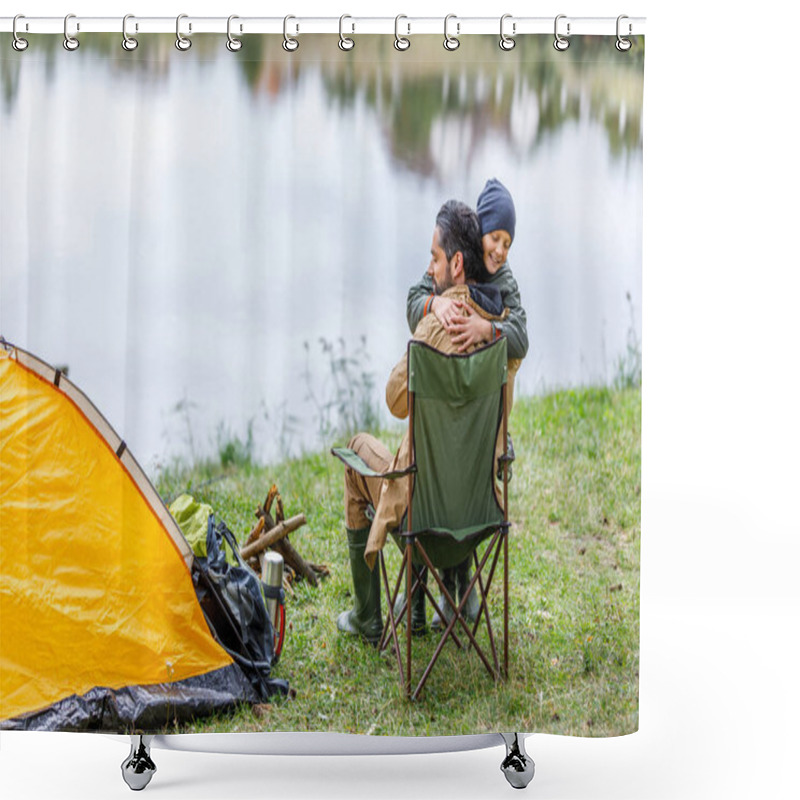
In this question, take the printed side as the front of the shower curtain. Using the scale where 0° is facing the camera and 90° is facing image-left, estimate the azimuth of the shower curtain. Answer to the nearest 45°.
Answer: approximately 0°
